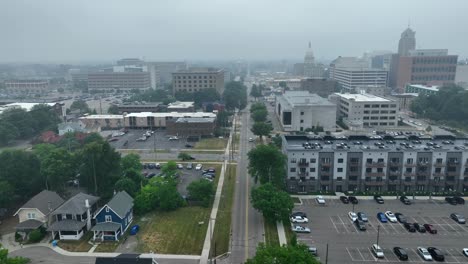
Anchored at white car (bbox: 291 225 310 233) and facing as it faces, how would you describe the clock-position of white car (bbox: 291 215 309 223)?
white car (bbox: 291 215 309 223) is roughly at 3 o'clock from white car (bbox: 291 225 310 233).

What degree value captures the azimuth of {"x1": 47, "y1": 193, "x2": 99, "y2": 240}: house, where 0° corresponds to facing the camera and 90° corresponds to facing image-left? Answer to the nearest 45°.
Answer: approximately 45°

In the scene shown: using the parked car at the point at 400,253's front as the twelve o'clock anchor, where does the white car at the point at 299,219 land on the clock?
The white car is roughly at 5 o'clock from the parked car.

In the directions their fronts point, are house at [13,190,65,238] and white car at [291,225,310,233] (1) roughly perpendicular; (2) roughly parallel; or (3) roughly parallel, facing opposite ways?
roughly perpendicular

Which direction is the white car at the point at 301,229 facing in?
to the viewer's left

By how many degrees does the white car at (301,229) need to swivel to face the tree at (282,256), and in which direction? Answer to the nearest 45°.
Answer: approximately 90° to its left

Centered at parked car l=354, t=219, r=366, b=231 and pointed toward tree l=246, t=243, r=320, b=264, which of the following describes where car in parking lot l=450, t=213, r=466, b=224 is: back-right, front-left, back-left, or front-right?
back-left

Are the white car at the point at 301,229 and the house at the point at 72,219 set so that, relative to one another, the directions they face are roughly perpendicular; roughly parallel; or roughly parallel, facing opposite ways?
roughly perpendicular

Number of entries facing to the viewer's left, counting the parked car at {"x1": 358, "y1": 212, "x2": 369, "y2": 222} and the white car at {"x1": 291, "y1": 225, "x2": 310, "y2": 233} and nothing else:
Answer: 1

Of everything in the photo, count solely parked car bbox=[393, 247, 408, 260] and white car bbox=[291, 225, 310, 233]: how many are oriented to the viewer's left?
1
